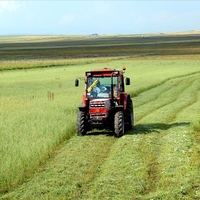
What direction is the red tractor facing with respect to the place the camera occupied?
facing the viewer
